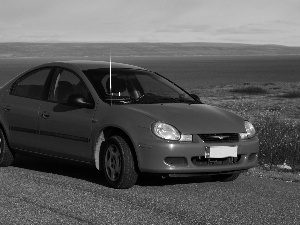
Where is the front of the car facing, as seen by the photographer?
facing the viewer and to the right of the viewer
